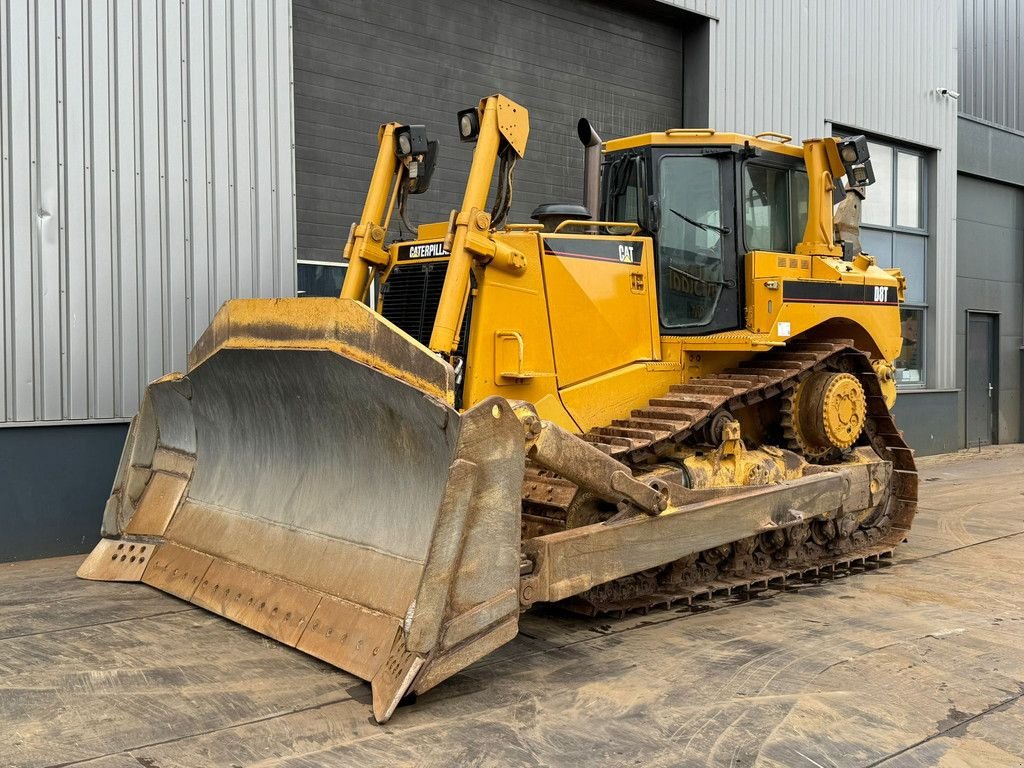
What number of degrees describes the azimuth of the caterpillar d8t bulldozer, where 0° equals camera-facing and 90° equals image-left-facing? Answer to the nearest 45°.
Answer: approximately 45°
